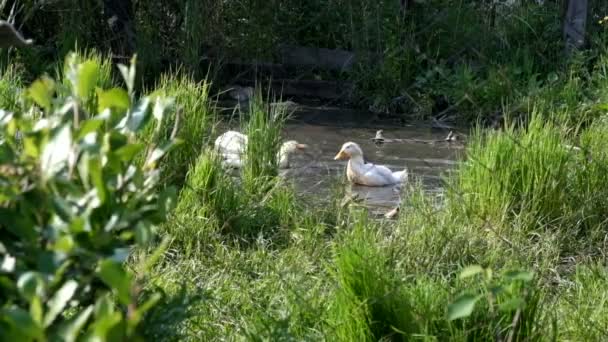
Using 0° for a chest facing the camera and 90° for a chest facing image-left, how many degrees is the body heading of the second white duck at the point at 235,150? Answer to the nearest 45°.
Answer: approximately 270°

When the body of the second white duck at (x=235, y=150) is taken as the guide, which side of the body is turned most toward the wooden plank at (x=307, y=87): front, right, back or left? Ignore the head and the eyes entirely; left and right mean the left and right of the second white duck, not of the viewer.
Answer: left

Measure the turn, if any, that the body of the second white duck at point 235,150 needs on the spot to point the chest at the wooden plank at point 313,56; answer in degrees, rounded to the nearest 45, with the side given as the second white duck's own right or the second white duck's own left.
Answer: approximately 90° to the second white duck's own left
